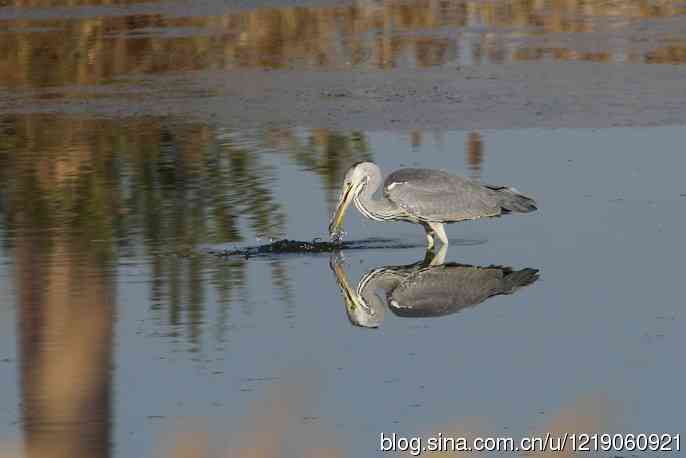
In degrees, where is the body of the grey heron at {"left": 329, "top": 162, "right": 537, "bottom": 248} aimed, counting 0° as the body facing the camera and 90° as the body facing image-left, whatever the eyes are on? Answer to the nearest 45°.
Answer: approximately 90°

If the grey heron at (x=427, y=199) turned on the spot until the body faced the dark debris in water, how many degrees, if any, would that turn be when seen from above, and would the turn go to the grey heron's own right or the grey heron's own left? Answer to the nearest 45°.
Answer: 0° — it already faces it
